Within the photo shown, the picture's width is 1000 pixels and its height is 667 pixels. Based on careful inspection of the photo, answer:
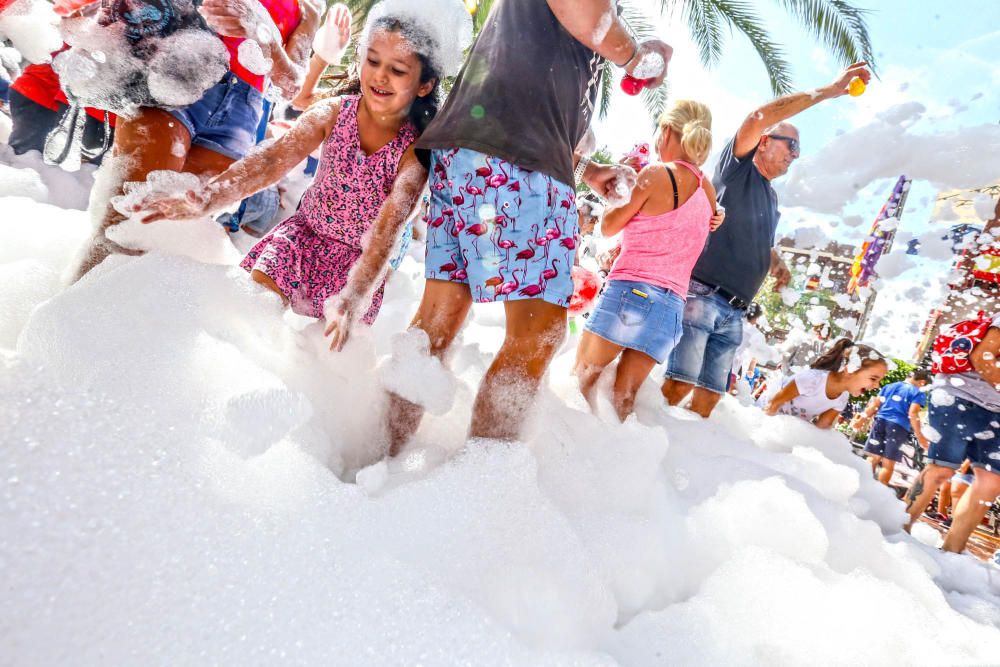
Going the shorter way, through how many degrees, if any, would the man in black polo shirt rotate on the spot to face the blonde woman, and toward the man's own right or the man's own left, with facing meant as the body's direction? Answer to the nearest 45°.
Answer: approximately 45° to the man's own right

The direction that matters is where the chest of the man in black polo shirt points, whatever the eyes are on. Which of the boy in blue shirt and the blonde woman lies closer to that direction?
the blonde woman

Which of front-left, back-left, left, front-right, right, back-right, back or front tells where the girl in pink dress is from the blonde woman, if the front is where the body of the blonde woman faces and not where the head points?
left

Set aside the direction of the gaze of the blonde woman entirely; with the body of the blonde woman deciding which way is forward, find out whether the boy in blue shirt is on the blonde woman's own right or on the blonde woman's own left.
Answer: on the blonde woman's own right

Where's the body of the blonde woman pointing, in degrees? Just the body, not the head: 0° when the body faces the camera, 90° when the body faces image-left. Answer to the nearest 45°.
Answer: approximately 135°

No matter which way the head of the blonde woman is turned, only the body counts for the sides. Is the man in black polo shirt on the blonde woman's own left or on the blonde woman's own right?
on the blonde woman's own right
